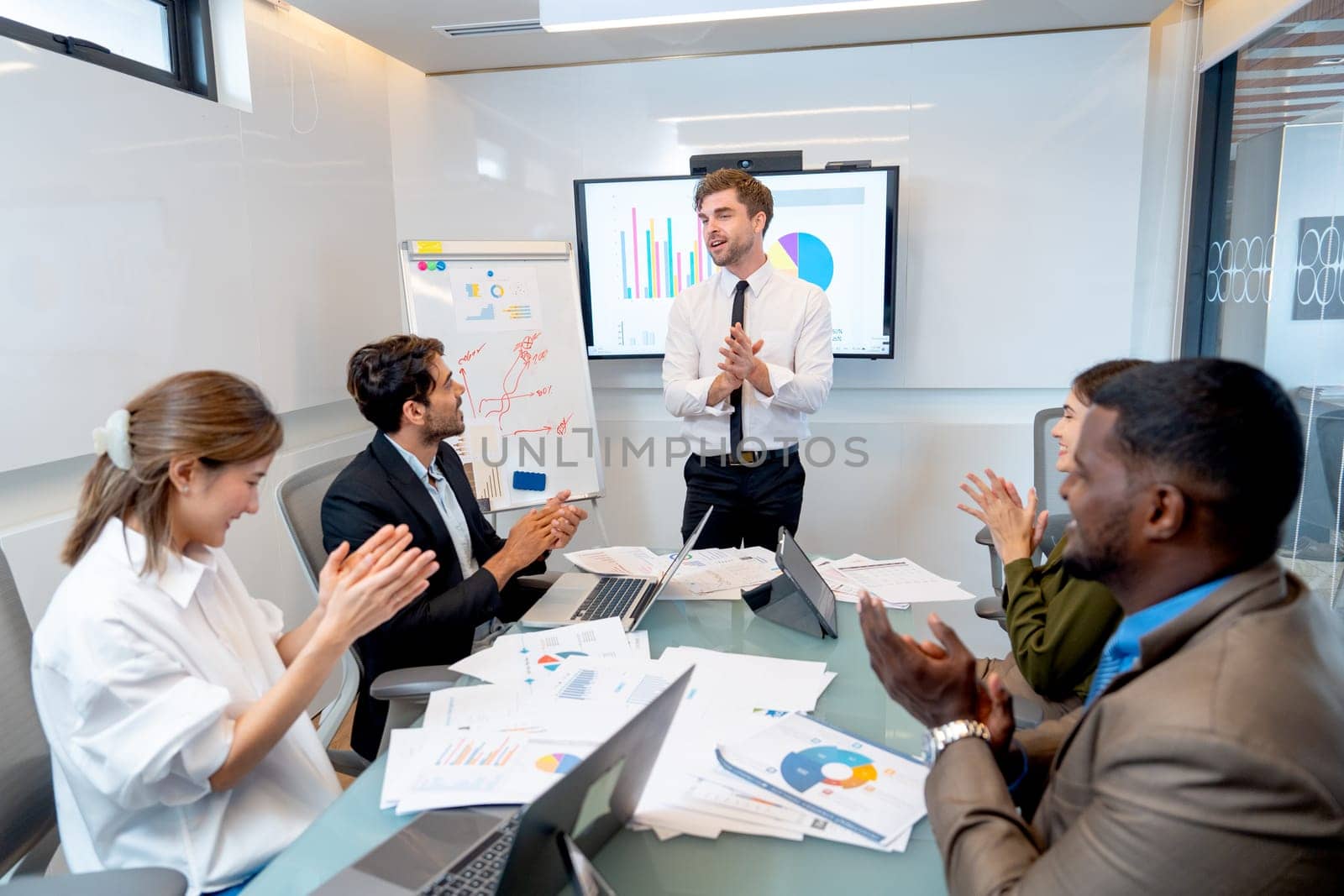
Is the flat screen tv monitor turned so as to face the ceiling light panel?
yes

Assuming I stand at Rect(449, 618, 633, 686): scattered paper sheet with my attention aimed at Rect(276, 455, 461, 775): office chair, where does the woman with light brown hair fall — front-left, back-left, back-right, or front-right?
front-left

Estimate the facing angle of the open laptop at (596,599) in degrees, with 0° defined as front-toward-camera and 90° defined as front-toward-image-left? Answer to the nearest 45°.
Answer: approximately 90°

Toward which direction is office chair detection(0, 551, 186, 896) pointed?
to the viewer's right

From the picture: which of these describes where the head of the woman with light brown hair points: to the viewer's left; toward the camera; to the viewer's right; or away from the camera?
to the viewer's right

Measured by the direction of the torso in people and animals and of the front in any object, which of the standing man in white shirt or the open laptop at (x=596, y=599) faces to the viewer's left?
the open laptop

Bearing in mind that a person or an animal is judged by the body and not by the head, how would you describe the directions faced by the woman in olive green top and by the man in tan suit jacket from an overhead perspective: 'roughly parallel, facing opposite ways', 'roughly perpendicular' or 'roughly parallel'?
roughly parallel

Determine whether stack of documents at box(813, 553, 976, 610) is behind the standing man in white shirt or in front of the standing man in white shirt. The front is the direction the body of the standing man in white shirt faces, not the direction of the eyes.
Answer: in front

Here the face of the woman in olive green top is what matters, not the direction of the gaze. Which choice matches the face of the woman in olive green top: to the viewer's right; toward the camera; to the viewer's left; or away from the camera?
to the viewer's left

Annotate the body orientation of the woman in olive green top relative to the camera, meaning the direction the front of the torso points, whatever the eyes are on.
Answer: to the viewer's left

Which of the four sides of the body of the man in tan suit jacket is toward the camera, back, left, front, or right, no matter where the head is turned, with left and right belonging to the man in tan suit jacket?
left

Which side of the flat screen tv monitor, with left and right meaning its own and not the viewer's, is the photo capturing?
front

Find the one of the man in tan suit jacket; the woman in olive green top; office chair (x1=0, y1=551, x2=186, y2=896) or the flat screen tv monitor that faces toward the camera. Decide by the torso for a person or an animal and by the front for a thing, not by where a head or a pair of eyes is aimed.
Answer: the flat screen tv monitor

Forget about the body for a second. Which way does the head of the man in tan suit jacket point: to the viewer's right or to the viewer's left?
to the viewer's left

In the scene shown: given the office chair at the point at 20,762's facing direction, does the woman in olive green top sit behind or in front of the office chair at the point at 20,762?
in front
